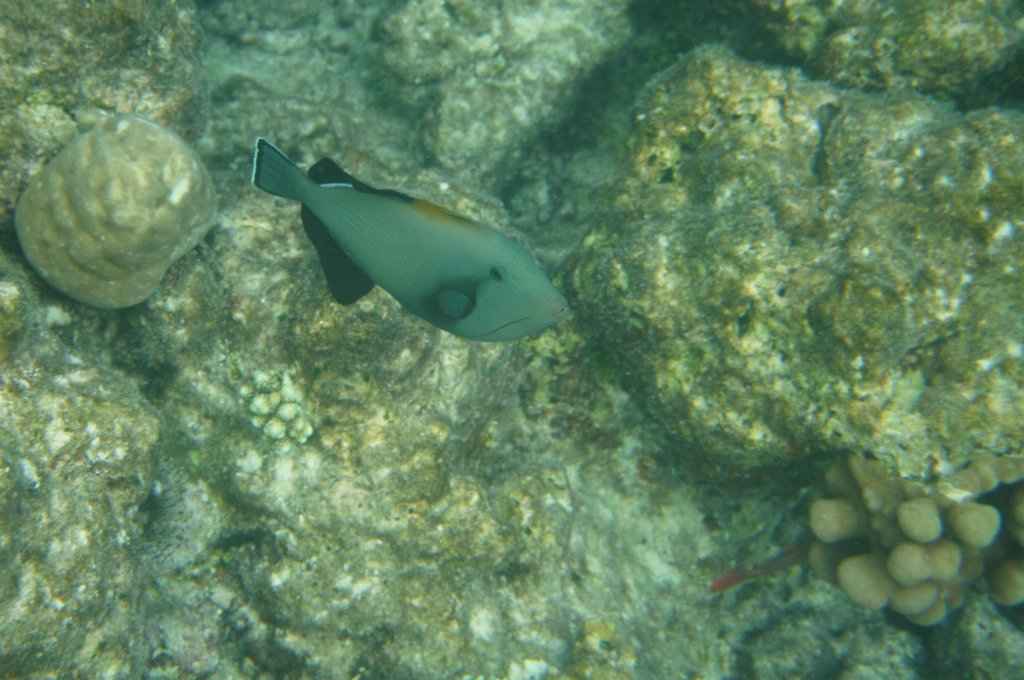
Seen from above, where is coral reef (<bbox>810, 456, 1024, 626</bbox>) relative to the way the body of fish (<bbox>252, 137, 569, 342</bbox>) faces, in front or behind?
in front

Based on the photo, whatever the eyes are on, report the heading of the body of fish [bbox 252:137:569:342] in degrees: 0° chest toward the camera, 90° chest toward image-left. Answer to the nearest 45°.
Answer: approximately 270°

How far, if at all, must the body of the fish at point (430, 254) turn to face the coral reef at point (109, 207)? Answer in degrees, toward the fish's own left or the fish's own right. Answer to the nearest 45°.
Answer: approximately 135° to the fish's own left
